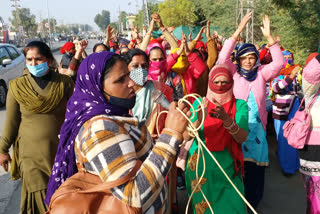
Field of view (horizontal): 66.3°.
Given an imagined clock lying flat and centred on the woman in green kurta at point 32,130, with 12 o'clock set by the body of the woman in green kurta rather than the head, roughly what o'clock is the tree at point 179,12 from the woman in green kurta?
The tree is roughly at 7 o'clock from the woman in green kurta.

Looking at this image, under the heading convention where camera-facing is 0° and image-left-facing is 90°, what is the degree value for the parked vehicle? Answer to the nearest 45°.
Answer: approximately 45°

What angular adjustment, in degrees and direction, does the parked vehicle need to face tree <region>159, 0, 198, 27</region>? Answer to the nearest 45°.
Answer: approximately 180°

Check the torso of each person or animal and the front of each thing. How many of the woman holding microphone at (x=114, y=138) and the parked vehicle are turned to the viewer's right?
1

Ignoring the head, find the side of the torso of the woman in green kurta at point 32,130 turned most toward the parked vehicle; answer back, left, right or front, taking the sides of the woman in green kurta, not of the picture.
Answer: back

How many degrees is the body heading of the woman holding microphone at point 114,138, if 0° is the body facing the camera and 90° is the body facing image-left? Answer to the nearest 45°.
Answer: approximately 270°

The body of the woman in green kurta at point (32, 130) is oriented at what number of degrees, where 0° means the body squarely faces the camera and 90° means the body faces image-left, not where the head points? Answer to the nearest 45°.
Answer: approximately 0°

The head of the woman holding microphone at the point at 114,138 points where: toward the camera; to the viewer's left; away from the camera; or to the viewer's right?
to the viewer's right

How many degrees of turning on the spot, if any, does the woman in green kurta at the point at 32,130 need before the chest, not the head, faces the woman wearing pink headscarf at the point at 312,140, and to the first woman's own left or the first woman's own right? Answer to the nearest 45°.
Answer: approximately 45° to the first woman's own left

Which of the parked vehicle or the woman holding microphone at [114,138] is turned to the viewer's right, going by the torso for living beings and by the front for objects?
the woman holding microphone
